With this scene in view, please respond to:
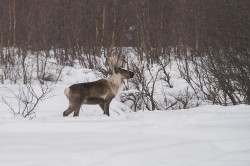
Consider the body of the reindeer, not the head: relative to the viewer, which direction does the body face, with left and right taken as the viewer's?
facing to the right of the viewer

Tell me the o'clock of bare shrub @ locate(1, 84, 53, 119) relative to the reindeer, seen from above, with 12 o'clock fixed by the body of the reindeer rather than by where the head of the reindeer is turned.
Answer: The bare shrub is roughly at 7 o'clock from the reindeer.
